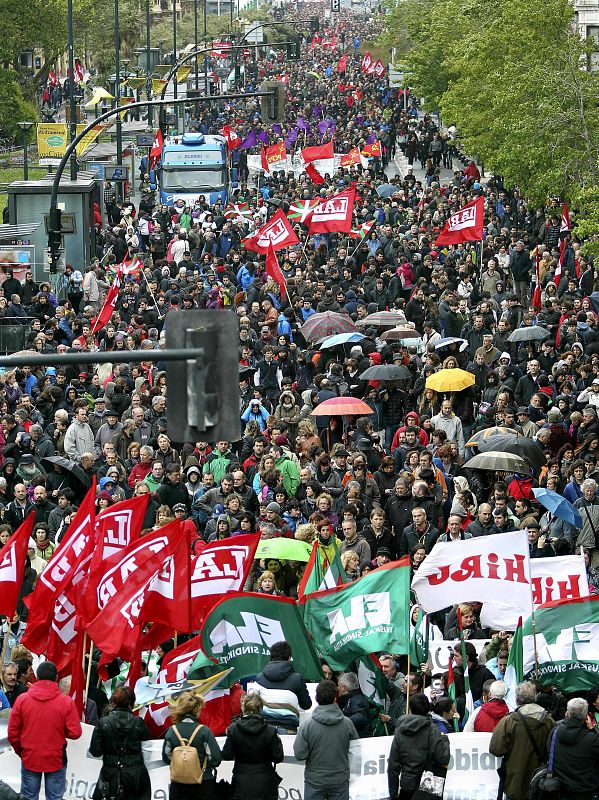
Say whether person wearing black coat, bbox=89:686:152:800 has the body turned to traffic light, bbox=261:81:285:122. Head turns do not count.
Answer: yes

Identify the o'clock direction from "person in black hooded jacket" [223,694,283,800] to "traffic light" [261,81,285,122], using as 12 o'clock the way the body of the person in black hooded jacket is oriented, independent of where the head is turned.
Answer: The traffic light is roughly at 12 o'clock from the person in black hooded jacket.

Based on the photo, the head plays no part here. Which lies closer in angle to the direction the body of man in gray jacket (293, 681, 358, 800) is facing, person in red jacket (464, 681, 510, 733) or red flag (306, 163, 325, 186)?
the red flag

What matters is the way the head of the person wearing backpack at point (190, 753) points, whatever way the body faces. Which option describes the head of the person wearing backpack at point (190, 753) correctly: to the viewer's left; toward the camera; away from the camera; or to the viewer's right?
away from the camera

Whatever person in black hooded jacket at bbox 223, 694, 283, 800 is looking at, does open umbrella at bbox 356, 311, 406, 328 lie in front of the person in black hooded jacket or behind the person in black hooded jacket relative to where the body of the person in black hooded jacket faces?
in front

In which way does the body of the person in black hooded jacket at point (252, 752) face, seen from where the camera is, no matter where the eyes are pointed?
away from the camera

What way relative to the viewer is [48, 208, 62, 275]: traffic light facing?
away from the camera

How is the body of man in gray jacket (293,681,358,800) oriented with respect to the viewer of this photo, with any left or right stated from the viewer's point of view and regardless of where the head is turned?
facing away from the viewer

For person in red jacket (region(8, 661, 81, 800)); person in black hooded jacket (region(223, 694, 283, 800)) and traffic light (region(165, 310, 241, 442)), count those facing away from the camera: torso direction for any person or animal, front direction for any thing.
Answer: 3

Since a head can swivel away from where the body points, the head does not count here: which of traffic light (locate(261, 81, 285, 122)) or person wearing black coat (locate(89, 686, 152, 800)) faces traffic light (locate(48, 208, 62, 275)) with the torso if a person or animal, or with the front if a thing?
the person wearing black coat

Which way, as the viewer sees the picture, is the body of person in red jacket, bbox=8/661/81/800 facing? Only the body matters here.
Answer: away from the camera

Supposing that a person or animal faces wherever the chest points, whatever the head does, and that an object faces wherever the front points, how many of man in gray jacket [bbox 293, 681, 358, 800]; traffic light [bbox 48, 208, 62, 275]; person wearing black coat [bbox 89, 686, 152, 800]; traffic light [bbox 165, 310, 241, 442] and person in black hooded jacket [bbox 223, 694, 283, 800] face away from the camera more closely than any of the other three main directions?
5

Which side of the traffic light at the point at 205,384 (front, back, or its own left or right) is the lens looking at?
back

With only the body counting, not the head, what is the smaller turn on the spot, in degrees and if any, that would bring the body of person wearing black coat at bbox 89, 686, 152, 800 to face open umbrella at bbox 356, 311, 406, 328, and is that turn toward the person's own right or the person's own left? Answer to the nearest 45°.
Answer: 0° — they already face it

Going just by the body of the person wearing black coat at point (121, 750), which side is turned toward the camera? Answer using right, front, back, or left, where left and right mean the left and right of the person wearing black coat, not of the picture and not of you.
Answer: back

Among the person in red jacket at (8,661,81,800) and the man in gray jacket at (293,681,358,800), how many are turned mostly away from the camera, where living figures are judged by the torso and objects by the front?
2
